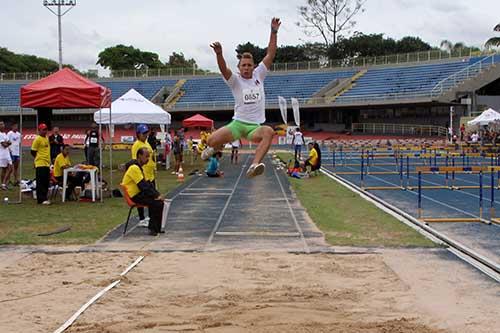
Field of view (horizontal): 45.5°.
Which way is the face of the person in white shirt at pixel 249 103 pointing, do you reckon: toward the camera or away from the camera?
toward the camera

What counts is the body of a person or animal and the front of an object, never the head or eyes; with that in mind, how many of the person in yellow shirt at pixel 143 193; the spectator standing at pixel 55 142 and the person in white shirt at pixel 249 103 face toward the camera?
2

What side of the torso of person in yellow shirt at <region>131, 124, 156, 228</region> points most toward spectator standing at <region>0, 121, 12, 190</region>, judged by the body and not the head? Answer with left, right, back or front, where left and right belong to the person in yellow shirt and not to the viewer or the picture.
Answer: back

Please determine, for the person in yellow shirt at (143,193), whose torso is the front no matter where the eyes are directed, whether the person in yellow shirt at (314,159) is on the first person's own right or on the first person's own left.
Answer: on the first person's own left

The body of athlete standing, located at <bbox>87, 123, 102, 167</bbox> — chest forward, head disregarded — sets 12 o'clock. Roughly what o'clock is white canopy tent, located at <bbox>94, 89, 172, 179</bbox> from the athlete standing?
The white canopy tent is roughly at 7 o'clock from the athlete standing.

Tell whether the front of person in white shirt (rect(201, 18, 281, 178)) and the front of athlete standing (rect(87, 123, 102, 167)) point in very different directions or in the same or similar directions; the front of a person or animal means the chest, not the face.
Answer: same or similar directions

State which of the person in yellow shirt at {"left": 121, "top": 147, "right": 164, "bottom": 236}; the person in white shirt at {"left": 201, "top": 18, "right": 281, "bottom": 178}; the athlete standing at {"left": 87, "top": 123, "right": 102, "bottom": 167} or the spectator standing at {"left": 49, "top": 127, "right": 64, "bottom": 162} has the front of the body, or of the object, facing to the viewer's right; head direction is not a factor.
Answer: the person in yellow shirt

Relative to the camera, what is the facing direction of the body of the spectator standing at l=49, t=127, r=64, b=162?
toward the camera

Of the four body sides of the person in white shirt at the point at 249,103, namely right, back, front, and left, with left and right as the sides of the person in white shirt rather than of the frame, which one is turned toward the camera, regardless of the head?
front

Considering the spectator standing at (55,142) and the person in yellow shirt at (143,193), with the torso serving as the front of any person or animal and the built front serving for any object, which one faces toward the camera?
the spectator standing

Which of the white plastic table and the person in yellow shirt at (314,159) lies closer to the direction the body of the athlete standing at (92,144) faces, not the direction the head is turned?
the white plastic table

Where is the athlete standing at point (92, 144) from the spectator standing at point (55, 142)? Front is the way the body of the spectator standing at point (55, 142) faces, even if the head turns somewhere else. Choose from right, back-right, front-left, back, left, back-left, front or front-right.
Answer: back-left

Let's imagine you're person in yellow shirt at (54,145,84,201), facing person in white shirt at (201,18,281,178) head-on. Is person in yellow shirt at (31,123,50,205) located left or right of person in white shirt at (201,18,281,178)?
right

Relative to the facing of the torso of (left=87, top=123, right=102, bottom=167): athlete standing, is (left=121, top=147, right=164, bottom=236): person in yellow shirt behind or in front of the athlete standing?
in front

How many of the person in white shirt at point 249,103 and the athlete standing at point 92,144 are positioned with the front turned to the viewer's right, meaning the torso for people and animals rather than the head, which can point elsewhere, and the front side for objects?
0

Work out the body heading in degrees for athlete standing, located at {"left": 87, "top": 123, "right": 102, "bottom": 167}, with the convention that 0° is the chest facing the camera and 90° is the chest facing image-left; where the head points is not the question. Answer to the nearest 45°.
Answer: approximately 0°

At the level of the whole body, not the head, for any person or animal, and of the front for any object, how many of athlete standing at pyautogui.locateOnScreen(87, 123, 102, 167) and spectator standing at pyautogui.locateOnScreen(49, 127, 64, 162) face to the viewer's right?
0

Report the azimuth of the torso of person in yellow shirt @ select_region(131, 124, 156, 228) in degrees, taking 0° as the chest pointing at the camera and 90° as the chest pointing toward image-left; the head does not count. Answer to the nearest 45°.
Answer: approximately 315°

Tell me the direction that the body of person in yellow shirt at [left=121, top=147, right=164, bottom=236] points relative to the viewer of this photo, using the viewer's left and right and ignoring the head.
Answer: facing to the right of the viewer
